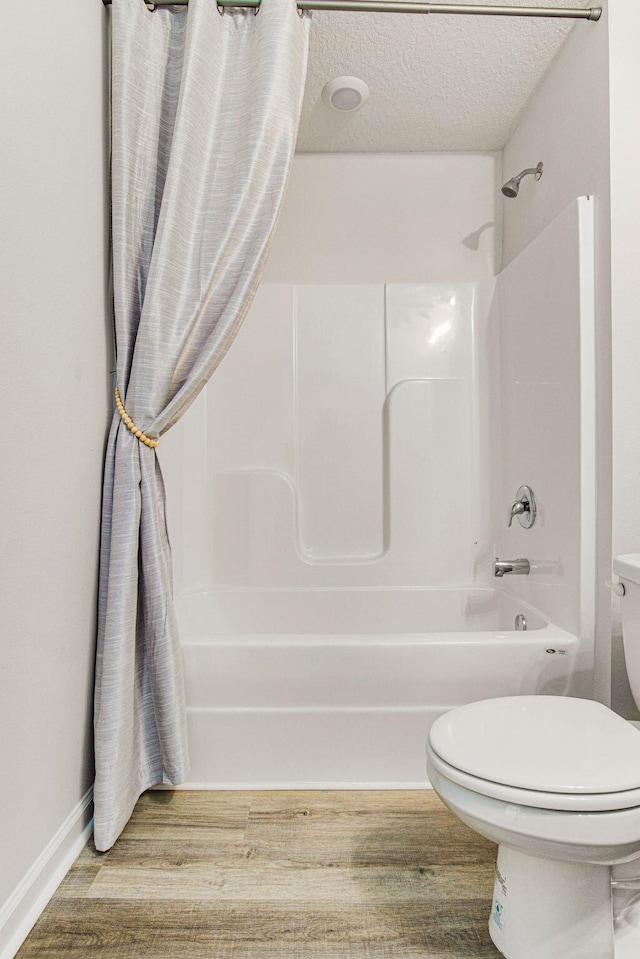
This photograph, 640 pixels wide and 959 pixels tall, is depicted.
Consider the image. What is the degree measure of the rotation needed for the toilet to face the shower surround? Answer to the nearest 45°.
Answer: approximately 45° to its right

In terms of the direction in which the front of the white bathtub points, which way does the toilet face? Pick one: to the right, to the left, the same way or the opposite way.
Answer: to the right

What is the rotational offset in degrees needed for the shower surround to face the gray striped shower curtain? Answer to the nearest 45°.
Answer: approximately 45° to its right

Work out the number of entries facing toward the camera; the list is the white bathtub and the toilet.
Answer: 1

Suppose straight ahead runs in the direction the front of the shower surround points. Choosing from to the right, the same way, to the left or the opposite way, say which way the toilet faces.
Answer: to the right

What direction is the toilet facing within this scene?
to the viewer's left

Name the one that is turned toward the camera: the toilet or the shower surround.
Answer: the shower surround

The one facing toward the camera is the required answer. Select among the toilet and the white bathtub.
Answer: the white bathtub

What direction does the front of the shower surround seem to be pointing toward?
toward the camera

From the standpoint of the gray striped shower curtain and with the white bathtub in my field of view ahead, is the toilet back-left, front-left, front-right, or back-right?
front-right
